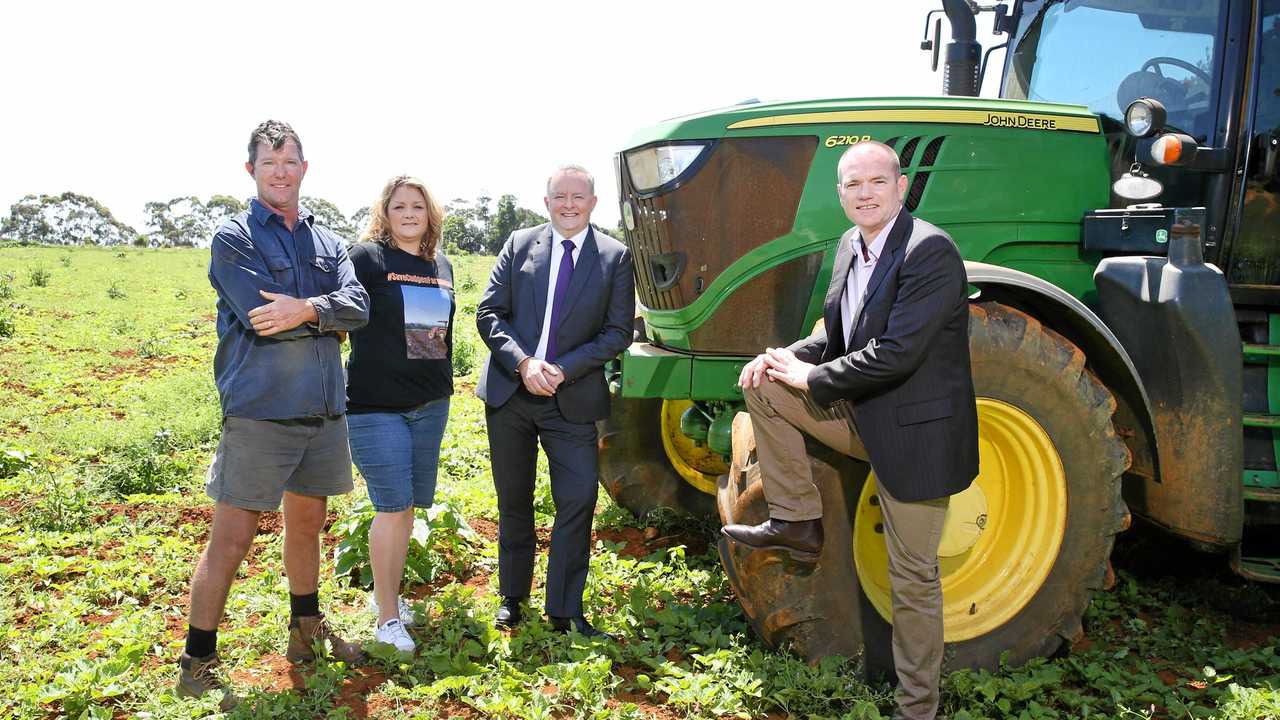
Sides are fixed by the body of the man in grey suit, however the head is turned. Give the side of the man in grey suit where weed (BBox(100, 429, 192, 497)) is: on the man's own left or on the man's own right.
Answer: on the man's own right

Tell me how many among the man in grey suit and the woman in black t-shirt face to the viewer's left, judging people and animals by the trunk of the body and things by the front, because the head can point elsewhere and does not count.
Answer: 0

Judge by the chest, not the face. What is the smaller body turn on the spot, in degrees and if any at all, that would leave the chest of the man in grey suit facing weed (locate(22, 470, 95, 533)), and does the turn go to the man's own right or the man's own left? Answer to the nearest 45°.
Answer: approximately 135° to the man's own right

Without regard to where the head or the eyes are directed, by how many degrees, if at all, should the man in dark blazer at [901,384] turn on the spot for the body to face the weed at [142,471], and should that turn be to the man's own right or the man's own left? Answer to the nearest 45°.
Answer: approximately 90° to the man's own right

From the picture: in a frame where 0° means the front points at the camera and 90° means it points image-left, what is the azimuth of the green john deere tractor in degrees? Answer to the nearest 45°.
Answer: approximately 45°

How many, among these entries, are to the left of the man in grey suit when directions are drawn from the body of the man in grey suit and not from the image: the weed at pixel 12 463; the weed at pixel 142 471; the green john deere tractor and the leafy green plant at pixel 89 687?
1

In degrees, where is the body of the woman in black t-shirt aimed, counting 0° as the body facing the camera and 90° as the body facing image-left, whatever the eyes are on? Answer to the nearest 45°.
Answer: approximately 315°

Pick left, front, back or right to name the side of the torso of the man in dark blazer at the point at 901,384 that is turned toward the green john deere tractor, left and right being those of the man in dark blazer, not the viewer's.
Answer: back
